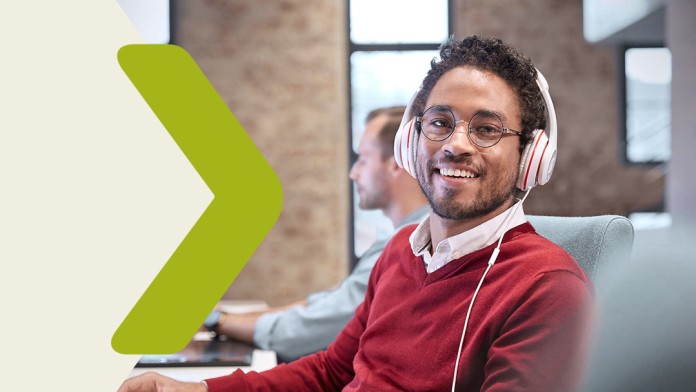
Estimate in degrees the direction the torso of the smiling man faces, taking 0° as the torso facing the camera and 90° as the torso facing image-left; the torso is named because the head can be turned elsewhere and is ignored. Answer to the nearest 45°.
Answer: approximately 45°

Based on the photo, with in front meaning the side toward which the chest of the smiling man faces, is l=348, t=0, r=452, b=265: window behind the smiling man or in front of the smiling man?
behind

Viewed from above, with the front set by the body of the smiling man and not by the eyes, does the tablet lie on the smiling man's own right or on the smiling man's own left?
on the smiling man's own right

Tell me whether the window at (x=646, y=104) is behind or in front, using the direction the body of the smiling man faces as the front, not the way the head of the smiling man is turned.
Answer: behind
